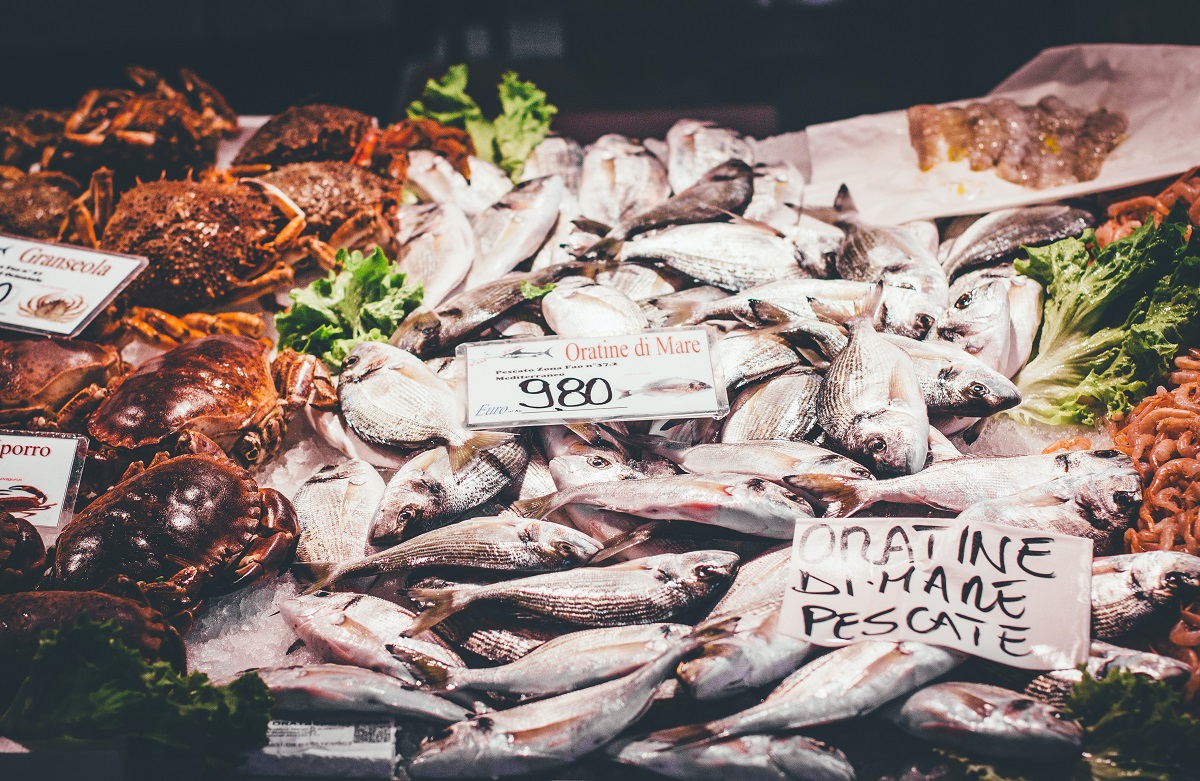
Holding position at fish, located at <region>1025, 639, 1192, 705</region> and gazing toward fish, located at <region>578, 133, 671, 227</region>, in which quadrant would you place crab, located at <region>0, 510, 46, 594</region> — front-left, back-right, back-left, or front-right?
front-left

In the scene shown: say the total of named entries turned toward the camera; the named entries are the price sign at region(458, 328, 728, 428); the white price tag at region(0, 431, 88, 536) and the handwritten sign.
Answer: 3

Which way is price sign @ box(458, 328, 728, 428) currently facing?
toward the camera

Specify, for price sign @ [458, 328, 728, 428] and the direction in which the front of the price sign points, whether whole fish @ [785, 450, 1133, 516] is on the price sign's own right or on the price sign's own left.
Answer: on the price sign's own left

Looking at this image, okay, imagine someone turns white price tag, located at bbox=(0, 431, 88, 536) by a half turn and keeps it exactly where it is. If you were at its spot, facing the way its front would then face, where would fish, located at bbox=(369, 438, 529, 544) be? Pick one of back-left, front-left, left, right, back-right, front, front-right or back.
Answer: back-right

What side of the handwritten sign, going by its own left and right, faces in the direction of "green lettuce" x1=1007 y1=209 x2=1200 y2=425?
back

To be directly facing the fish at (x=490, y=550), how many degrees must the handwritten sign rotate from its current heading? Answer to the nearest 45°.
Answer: approximately 90° to its right

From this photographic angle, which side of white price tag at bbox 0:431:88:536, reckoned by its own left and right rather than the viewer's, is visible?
front

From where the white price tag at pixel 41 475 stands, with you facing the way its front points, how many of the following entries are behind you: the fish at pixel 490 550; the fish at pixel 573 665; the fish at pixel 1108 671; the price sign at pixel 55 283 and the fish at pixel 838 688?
1
